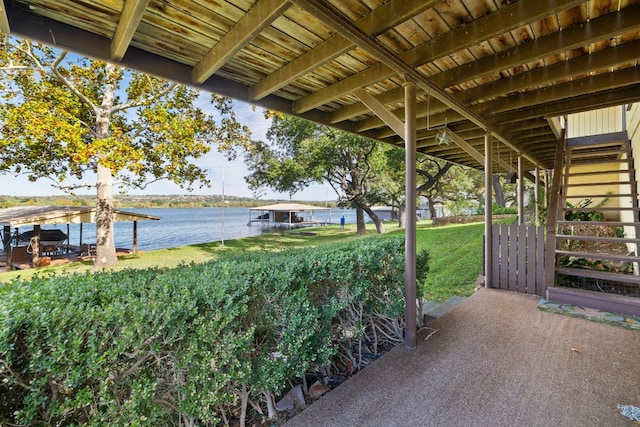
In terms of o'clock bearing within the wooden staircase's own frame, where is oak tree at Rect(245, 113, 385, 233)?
The oak tree is roughly at 4 o'clock from the wooden staircase.

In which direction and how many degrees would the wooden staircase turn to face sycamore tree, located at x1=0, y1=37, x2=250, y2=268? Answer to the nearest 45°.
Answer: approximately 90° to its right

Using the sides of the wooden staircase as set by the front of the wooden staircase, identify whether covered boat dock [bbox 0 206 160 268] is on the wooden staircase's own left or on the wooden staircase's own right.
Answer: on the wooden staircase's own right

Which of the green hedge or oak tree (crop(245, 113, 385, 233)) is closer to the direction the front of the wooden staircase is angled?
the green hedge

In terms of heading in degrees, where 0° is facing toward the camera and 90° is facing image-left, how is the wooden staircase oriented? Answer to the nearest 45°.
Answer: approximately 0°

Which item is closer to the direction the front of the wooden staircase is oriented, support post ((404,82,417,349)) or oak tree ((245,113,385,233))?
the support post

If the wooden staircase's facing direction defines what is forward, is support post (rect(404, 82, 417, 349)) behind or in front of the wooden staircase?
in front

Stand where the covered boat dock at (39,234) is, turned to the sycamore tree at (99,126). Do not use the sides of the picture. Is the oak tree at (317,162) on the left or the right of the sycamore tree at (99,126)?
left
